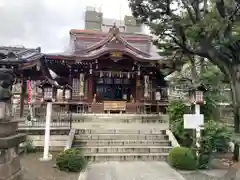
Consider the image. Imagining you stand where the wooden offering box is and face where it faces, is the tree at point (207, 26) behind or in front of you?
in front

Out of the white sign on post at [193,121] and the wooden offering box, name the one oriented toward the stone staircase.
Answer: the wooden offering box

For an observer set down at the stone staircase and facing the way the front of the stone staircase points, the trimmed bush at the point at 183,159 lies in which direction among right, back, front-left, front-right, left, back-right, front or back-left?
front-left

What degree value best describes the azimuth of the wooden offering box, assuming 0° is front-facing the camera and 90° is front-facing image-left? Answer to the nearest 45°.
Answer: approximately 0°

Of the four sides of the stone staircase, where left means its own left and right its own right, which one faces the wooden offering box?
back

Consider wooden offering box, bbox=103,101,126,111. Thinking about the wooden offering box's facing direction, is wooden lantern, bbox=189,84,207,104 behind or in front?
in front

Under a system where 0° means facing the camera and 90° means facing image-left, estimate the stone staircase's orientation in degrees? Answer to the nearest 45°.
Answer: approximately 0°
